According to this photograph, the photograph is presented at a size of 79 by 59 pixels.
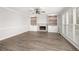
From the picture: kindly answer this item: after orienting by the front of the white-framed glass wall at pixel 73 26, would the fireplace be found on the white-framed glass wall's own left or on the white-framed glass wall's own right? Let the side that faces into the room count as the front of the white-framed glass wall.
on the white-framed glass wall's own right

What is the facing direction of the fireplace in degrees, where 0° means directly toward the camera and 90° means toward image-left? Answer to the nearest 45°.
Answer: approximately 0°

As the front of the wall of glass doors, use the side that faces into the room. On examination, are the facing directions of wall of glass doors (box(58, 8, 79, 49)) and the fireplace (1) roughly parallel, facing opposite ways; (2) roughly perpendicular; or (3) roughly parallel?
roughly perpendicular

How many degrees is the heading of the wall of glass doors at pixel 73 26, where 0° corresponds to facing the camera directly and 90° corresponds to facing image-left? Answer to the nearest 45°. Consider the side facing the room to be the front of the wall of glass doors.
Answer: approximately 90°

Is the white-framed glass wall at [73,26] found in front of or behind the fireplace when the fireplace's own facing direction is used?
in front

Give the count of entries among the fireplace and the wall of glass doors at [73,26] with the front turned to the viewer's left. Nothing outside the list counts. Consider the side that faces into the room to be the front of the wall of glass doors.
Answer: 1
